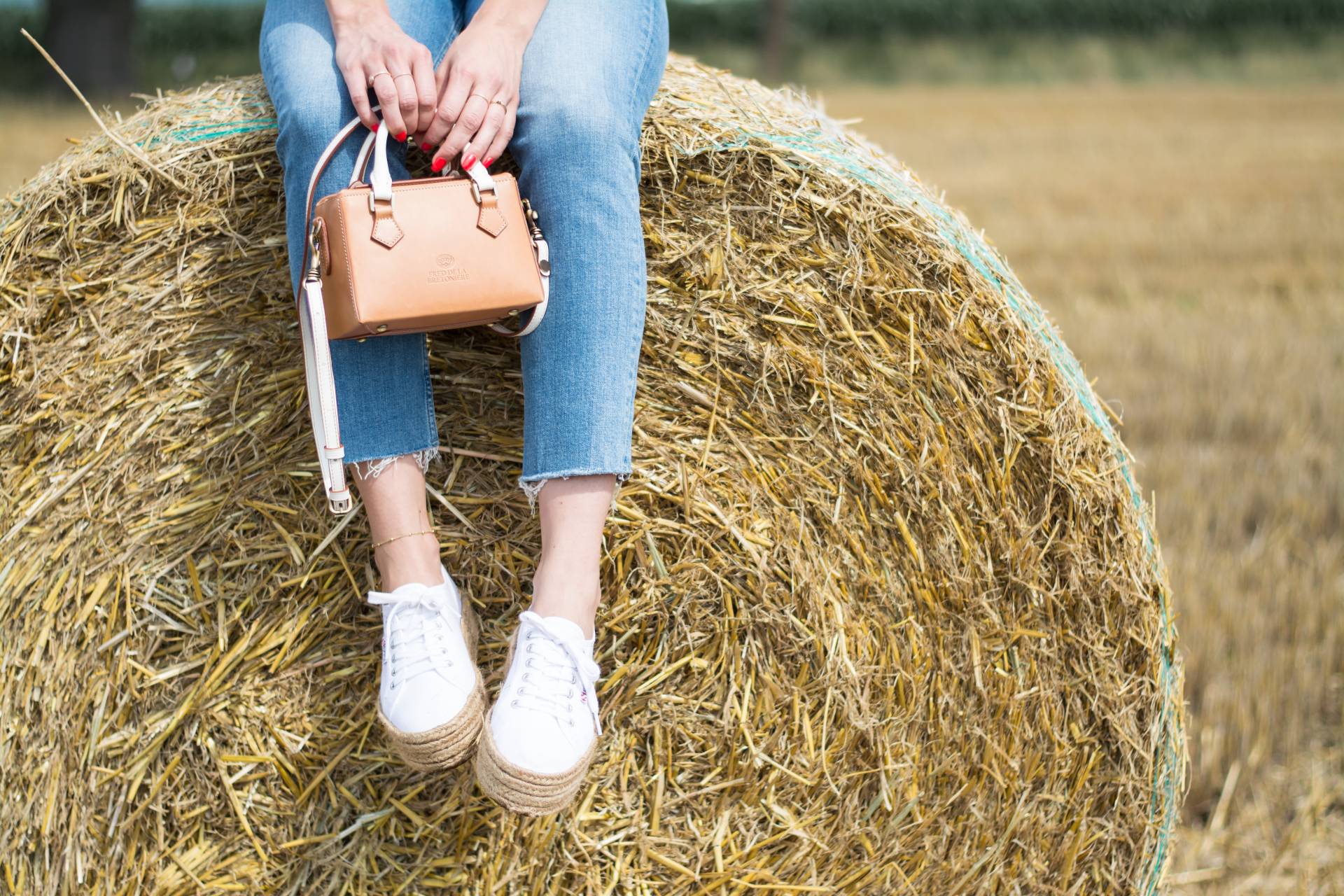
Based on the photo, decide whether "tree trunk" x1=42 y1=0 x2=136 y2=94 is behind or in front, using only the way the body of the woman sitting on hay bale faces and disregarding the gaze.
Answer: behind

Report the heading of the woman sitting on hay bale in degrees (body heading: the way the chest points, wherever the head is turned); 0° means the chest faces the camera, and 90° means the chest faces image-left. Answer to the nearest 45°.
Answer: approximately 0°

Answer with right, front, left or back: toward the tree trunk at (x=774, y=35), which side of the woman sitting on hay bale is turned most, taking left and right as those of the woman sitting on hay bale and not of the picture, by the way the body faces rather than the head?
back
